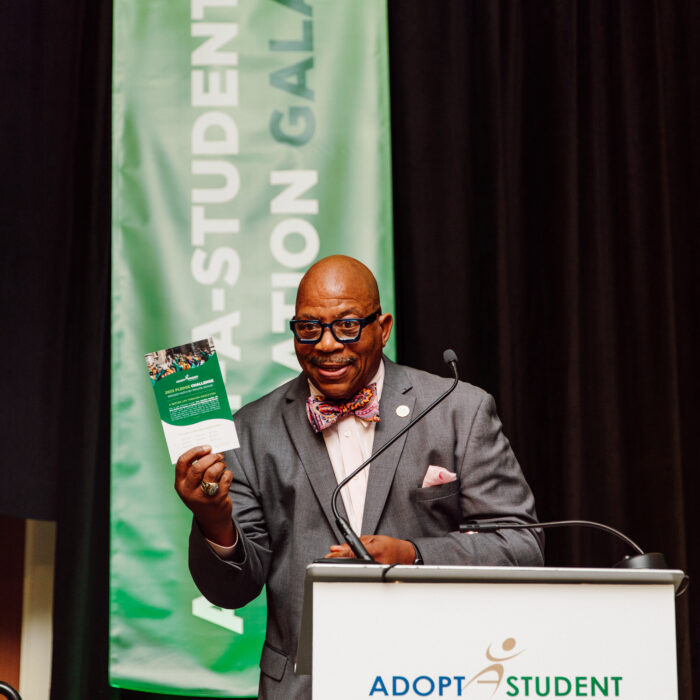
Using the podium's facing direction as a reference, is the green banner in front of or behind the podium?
behind

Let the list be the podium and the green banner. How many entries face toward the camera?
2

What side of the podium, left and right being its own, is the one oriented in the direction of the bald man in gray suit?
back

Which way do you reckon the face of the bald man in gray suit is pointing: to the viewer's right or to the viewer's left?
to the viewer's left

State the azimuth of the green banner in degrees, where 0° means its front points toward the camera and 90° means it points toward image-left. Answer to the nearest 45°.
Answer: approximately 0°
